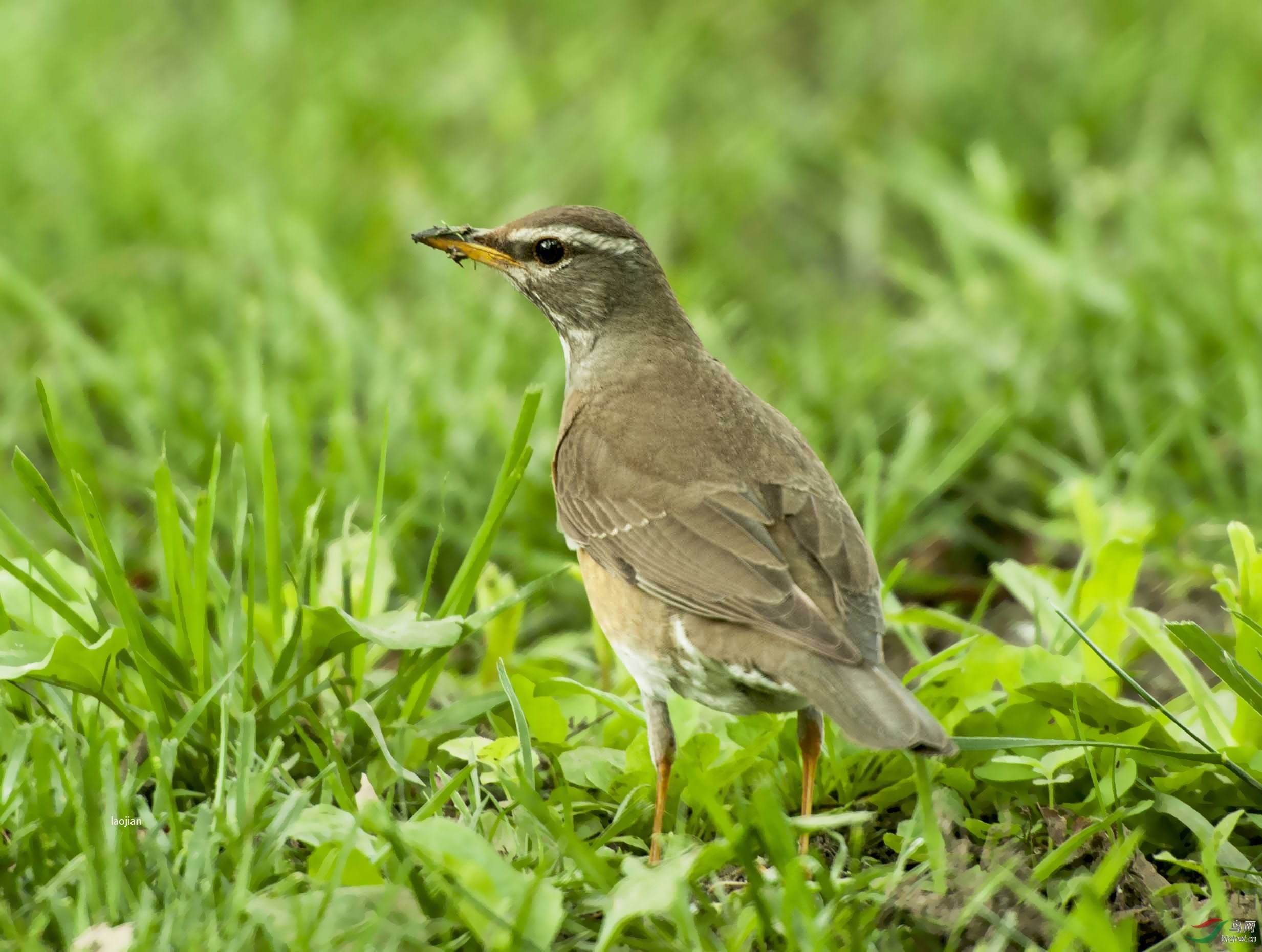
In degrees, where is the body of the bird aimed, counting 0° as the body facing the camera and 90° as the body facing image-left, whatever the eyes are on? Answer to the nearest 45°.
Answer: approximately 135°
